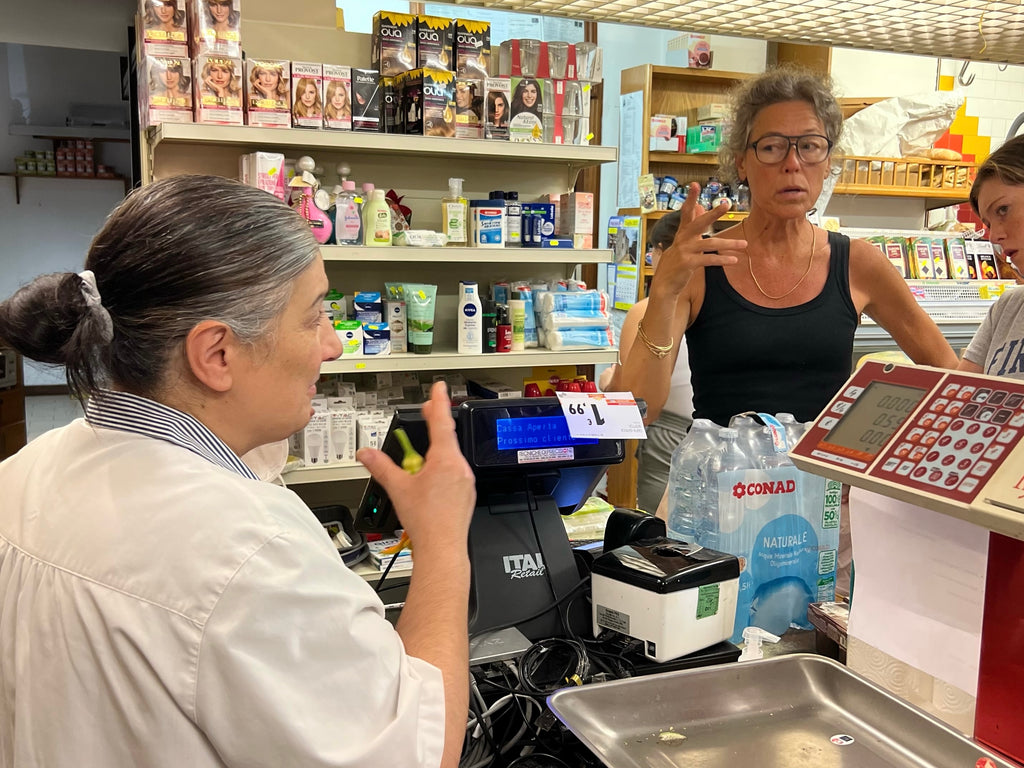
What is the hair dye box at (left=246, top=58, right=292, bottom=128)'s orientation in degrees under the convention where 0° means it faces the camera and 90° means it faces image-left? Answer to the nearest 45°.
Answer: approximately 0°

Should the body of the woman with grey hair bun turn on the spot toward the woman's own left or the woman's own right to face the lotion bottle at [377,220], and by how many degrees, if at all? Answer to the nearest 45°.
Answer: approximately 45° to the woman's own left
